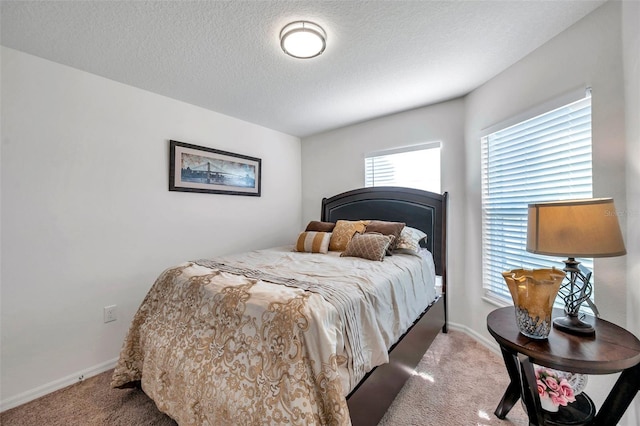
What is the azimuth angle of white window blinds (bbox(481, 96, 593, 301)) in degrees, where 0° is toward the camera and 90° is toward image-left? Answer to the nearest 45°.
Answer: approximately 45°

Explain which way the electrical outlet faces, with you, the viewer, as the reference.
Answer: facing the viewer and to the right of the viewer

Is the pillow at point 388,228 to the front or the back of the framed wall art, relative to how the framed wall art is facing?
to the front

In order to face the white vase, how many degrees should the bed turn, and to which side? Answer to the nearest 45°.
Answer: approximately 135° to its left

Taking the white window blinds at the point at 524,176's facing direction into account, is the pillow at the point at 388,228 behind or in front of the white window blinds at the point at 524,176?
in front

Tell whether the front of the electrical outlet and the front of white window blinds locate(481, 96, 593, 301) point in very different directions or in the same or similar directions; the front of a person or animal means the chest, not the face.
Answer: very different directions

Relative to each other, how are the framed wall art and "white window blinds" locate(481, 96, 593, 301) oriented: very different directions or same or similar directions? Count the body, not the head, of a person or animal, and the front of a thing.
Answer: very different directions

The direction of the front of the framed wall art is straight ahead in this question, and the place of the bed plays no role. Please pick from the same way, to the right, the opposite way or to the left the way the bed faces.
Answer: to the right

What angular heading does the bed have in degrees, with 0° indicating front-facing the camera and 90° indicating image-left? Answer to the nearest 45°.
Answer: approximately 45°

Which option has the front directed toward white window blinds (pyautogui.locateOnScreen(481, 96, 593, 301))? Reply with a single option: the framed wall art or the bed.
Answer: the framed wall art
